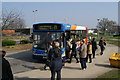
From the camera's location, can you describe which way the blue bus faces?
facing the viewer and to the left of the viewer
